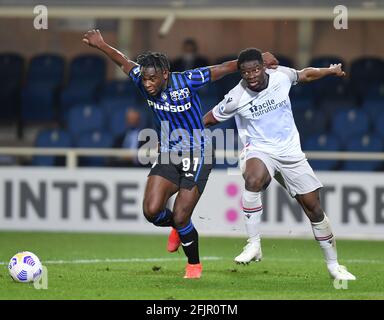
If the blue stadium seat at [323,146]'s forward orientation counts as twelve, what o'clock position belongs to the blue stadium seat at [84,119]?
the blue stadium seat at [84,119] is roughly at 3 o'clock from the blue stadium seat at [323,146].

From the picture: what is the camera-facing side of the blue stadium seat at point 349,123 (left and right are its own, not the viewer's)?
front

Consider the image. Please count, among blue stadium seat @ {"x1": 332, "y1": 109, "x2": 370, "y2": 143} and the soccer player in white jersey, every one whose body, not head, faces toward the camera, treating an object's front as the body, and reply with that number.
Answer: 2

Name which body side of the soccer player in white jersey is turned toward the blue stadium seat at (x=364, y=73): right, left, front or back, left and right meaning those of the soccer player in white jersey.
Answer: back

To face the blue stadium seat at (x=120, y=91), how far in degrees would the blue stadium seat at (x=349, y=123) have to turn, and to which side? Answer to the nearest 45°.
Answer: approximately 90° to its right

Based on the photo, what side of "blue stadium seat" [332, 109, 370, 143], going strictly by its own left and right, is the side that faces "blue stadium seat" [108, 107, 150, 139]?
right

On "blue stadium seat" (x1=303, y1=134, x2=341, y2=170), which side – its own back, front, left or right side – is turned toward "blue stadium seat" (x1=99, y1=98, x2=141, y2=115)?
right

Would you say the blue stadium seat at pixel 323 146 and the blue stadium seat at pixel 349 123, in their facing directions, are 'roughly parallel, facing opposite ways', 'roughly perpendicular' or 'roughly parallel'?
roughly parallel

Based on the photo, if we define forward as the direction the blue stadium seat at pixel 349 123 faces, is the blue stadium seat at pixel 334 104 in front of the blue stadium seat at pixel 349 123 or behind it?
behind

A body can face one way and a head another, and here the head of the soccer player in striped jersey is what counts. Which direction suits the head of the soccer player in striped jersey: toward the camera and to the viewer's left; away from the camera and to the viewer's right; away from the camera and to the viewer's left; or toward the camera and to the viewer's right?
toward the camera and to the viewer's left

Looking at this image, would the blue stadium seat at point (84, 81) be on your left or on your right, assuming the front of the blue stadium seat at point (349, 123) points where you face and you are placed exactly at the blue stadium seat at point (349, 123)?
on your right

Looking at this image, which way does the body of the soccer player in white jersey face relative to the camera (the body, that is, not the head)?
toward the camera

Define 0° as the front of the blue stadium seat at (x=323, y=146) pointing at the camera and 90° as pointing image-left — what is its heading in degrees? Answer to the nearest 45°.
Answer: approximately 0°

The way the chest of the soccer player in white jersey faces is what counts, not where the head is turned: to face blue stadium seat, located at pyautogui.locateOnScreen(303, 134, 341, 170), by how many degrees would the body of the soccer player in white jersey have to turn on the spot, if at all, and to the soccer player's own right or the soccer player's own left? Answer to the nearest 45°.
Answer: approximately 180°

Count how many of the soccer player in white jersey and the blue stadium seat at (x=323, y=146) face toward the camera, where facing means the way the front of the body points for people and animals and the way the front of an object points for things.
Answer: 2
